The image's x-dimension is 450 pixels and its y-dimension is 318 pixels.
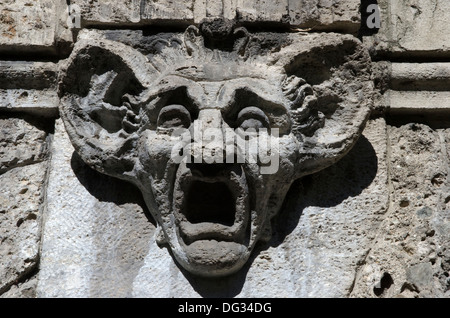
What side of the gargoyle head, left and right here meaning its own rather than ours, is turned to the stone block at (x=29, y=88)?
right

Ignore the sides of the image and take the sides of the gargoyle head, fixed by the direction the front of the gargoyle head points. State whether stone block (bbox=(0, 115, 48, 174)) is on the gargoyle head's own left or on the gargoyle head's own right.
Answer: on the gargoyle head's own right

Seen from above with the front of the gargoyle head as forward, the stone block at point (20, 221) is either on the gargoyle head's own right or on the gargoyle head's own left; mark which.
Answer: on the gargoyle head's own right

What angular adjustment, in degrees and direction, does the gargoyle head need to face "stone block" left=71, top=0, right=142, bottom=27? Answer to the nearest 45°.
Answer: approximately 135° to its right

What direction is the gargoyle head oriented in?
toward the camera
